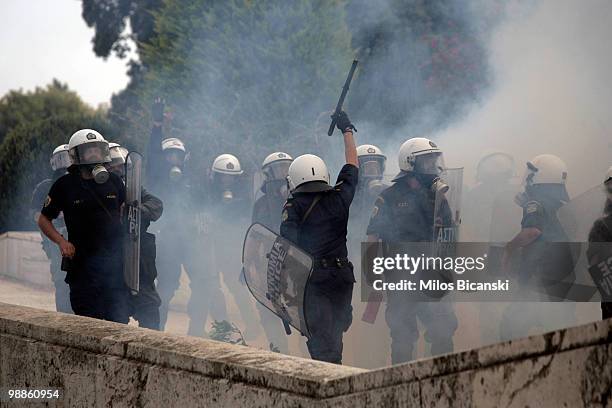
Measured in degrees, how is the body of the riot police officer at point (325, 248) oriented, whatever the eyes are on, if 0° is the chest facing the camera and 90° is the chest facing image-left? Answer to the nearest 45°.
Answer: approximately 180°

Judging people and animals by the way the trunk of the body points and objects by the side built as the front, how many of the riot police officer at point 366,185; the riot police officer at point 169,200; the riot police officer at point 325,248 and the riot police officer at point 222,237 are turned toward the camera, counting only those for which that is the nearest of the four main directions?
3

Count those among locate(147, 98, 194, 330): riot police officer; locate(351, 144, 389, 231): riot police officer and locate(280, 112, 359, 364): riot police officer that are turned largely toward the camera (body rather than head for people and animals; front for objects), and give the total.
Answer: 2

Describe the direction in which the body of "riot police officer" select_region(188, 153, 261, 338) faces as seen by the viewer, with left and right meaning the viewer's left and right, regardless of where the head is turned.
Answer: facing the viewer

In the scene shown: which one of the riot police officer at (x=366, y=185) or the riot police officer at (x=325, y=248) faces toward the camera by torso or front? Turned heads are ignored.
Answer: the riot police officer at (x=366, y=185)

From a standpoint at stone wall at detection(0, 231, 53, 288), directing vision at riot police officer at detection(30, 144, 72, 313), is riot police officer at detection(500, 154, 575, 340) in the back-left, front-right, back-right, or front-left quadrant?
front-left

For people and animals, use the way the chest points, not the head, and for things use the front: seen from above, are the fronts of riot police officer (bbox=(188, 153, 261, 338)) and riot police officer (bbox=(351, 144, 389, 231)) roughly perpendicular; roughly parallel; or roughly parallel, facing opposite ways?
roughly parallel

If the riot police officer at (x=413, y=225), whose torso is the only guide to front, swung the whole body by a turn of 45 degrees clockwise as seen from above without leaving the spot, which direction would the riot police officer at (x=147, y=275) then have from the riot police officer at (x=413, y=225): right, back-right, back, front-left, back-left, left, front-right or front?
right

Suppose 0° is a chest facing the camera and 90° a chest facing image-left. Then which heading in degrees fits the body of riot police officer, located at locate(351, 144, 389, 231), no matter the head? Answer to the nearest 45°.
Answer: approximately 0°

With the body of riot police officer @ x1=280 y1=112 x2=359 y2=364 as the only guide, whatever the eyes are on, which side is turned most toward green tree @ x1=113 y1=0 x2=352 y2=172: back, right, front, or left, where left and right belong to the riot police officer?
front

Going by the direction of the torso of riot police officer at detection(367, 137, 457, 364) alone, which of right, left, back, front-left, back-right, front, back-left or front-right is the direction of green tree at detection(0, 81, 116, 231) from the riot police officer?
back
